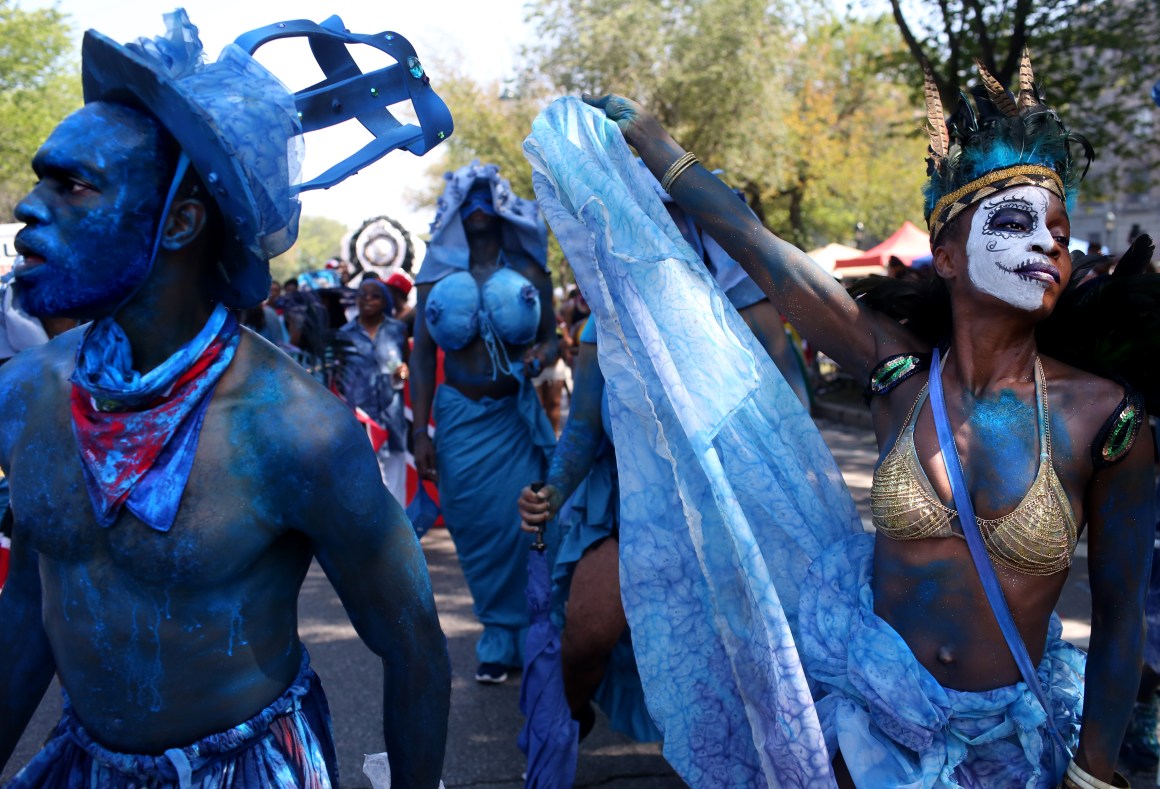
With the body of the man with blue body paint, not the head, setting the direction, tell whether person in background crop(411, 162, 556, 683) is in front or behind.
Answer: behind

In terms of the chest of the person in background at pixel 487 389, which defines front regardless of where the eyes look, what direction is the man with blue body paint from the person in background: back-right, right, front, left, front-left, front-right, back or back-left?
front

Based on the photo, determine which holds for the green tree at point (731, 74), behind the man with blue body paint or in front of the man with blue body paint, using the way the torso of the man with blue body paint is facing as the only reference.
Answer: behind

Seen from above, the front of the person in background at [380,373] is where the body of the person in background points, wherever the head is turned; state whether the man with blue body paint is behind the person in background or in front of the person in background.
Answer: in front

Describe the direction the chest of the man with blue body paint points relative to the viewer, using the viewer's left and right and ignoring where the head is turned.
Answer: facing the viewer and to the left of the viewer

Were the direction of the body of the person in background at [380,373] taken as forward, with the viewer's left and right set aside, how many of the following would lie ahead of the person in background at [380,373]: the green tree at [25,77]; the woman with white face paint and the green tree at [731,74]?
1

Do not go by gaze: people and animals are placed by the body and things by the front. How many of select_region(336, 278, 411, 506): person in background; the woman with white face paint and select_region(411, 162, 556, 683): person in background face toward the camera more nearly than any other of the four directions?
3

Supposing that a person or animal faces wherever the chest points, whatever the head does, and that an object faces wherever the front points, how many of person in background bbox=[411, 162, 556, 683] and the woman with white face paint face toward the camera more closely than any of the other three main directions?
2

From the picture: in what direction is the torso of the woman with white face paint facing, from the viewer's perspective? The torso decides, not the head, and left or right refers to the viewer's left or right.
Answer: facing the viewer

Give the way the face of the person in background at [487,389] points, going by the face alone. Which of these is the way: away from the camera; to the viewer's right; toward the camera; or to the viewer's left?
toward the camera

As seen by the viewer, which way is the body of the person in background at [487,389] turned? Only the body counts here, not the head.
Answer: toward the camera

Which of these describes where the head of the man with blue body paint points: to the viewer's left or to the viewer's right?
to the viewer's left

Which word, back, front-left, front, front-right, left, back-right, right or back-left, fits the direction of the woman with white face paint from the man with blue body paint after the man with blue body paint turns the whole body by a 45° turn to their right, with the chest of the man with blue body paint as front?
back

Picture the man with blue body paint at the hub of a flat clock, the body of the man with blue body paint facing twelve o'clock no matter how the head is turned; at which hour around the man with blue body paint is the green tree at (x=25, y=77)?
The green tree is roughly at 4 o'clock from the man with blue body paint.

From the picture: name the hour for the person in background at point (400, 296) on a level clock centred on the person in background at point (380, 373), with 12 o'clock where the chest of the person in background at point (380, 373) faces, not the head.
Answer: the person in background at point (400, 296) is roughly at 6 o'clock from the person in background at point (380, 373).

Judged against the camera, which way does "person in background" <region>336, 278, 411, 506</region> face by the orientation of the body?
toward the camera
